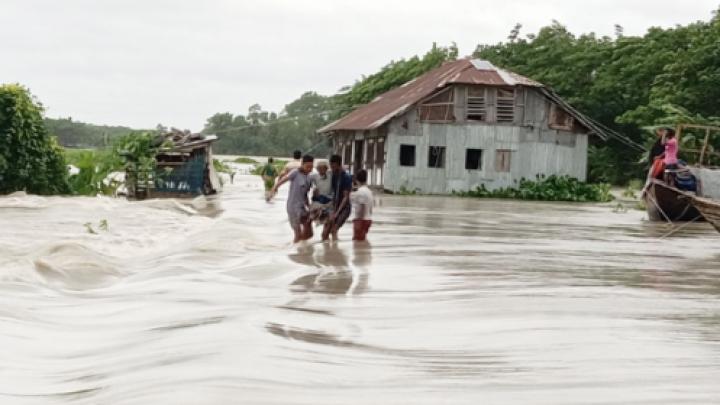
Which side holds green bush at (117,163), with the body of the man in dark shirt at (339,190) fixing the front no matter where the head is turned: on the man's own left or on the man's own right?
on the man's own right

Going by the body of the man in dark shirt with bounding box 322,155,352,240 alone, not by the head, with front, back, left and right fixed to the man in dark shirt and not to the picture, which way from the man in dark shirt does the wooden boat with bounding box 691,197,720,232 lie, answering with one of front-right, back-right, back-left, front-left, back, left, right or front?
back-left

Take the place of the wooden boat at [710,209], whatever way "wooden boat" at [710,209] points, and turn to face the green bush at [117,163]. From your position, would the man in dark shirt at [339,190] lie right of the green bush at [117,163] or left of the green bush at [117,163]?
left

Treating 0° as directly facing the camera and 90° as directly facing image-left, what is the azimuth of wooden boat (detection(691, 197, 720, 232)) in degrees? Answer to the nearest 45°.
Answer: approximately 90°

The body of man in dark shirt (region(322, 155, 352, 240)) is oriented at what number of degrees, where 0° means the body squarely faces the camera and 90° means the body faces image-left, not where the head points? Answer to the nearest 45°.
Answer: approximately 45°

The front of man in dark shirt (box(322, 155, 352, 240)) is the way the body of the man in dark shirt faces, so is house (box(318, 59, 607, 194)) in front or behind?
behind

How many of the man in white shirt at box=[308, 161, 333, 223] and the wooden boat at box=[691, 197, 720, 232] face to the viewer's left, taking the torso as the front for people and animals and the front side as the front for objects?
1

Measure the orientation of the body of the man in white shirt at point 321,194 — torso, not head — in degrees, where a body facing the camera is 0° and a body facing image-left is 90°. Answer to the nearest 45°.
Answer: approximately 0°

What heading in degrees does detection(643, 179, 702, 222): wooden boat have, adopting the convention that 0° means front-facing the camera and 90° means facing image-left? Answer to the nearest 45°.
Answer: approximately 45°

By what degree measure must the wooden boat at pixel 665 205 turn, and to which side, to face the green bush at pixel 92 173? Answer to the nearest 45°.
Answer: approximately 45° to its right

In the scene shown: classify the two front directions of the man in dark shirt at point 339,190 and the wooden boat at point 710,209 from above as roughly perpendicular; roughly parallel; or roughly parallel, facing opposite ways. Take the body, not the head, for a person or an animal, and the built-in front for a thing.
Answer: roughly perpendicular

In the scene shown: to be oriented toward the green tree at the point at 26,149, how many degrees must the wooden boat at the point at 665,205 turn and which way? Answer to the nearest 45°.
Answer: approximately 45° to its right
